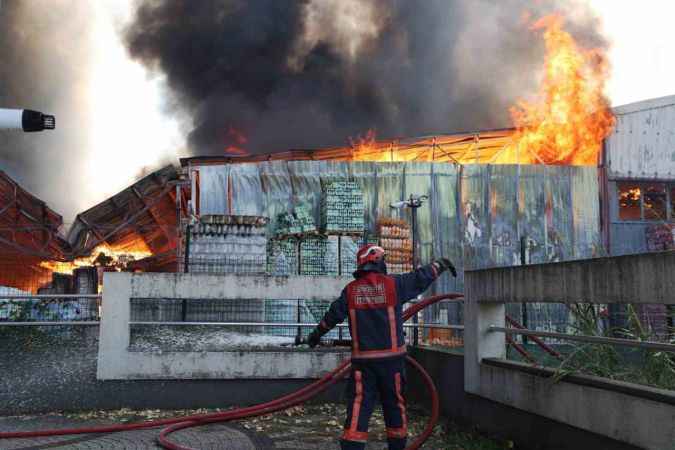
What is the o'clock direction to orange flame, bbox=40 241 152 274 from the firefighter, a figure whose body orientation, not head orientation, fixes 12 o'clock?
The orange flame is roughly at 11 o'clock from the firefighter.

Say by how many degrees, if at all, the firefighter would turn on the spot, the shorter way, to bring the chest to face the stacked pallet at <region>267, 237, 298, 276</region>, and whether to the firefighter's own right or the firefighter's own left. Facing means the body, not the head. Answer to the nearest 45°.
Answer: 0° — they already face it

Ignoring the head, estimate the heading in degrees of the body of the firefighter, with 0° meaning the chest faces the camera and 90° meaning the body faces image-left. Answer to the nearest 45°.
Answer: approximately 180°

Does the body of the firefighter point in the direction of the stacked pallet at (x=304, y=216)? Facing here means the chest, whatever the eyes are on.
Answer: yes

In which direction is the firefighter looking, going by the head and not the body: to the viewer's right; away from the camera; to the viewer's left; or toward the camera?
away from the camera

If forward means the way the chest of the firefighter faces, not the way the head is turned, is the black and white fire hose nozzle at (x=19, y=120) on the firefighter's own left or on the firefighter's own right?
on the firefighter's own left

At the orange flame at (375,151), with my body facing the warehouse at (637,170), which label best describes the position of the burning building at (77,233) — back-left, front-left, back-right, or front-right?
back-right

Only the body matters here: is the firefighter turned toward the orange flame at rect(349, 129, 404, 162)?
yes

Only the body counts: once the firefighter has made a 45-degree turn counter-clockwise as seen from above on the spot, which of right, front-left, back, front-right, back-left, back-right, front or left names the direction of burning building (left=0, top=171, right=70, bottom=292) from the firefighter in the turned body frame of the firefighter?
front

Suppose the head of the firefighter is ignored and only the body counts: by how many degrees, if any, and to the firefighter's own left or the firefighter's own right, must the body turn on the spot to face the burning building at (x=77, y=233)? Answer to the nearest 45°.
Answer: approximately 45° to the firefighter's own left
